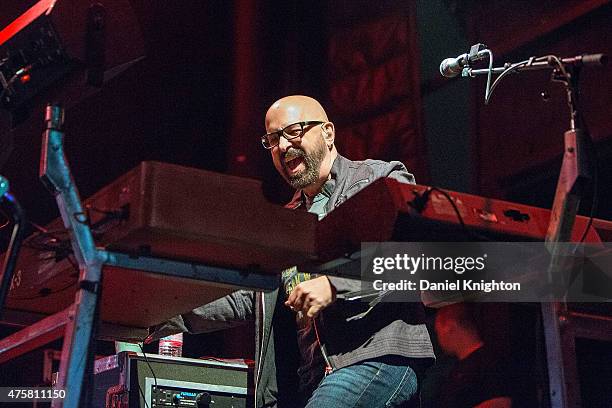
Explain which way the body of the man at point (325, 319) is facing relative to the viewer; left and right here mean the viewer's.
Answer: facing the viewer and to the left of the viewer

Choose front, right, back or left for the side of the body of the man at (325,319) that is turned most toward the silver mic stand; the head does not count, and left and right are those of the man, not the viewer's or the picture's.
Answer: left

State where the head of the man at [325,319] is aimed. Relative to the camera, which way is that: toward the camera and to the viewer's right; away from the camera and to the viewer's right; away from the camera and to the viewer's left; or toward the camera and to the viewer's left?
toward the camera and to the viewer's left
